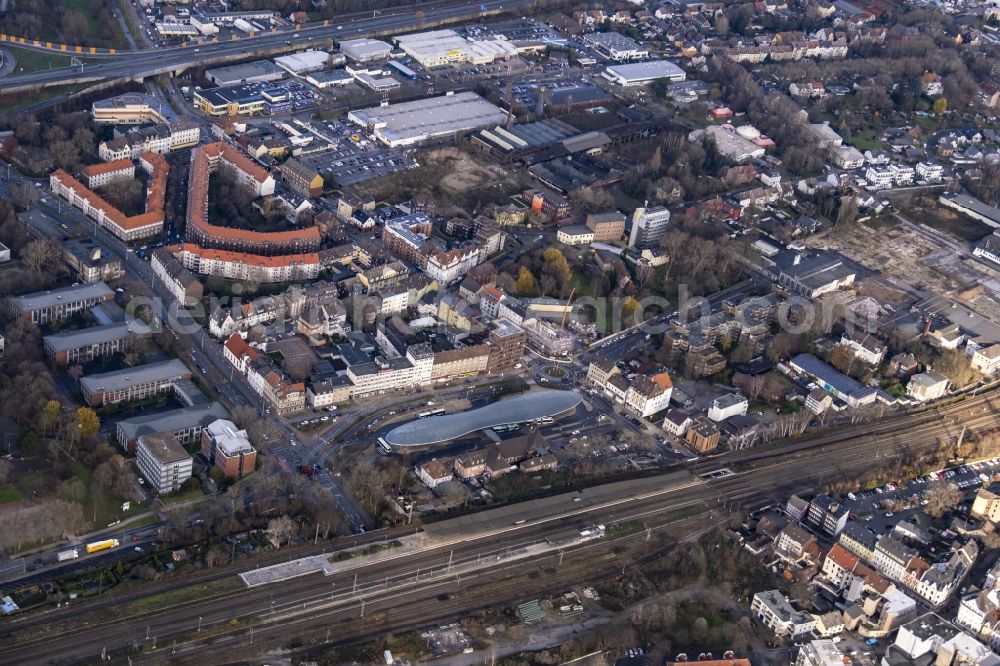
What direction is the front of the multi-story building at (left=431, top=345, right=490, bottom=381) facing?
toward the camera

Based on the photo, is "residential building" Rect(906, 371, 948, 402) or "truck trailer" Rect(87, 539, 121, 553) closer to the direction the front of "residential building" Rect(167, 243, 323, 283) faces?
the truck trailer

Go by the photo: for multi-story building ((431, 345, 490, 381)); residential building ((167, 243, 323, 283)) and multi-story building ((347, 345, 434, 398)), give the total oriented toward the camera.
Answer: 3

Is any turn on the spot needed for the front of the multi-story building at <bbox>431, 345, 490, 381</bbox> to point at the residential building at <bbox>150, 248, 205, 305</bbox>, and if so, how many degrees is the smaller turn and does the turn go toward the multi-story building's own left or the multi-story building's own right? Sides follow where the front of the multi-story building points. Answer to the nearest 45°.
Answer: approximately 90° to the multi-story building's own right

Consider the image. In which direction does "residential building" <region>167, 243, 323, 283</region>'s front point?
toward the camera

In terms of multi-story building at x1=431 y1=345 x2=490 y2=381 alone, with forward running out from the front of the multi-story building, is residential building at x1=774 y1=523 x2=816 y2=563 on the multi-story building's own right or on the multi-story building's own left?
on the multi-story building's own left

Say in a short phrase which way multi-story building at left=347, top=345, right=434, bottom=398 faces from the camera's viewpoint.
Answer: facing the viewer

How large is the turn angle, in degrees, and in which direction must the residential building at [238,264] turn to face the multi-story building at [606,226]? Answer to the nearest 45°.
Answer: approximately 90° to its left

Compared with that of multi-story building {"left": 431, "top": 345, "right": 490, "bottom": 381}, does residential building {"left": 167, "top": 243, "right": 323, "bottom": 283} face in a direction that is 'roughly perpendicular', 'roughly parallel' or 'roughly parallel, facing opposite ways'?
roughly parallel

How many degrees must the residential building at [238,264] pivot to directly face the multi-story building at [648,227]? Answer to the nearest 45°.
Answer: approximately 90° to its left

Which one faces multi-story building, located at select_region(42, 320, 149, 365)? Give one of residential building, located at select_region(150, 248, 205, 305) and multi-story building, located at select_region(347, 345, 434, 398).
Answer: the residential building

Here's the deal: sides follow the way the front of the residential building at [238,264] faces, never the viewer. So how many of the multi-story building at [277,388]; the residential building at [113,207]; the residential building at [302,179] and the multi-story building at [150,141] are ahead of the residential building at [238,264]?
1

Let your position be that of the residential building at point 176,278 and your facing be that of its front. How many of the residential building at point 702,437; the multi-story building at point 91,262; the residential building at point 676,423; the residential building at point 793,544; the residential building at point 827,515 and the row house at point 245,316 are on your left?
5

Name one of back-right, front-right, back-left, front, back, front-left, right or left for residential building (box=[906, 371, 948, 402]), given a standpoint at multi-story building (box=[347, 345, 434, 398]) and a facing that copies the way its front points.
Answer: left

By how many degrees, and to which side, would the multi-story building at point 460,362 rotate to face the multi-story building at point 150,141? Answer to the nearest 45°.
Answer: approximately 135° to its right

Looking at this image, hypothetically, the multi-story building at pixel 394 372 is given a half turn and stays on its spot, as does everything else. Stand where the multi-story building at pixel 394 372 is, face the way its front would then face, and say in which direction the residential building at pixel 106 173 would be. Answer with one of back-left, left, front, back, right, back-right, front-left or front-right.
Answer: front-left

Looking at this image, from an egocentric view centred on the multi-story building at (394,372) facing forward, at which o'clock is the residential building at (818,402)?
The residential building is roughly at 9 o'clock from the multi-story building.
